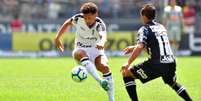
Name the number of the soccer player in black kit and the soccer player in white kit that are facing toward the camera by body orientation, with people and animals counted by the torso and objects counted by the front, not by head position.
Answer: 1

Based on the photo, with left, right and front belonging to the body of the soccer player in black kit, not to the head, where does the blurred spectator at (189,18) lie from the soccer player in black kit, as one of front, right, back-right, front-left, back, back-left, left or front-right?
front-right

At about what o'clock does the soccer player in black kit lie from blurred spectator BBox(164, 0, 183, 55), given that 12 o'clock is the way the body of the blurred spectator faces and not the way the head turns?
The soccer player in black kit is roughly at 12 o'clock from the blurred spectator.

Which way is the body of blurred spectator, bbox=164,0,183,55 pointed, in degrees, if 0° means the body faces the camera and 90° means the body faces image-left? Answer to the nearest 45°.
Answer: approximately 0°

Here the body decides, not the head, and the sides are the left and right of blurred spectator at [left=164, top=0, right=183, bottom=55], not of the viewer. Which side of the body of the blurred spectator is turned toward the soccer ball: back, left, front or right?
front

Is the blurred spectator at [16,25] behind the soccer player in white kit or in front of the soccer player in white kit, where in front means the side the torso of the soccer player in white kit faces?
behind

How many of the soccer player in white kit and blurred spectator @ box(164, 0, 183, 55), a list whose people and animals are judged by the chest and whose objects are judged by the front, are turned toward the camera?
2

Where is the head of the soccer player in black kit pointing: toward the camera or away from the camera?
away from the camera
